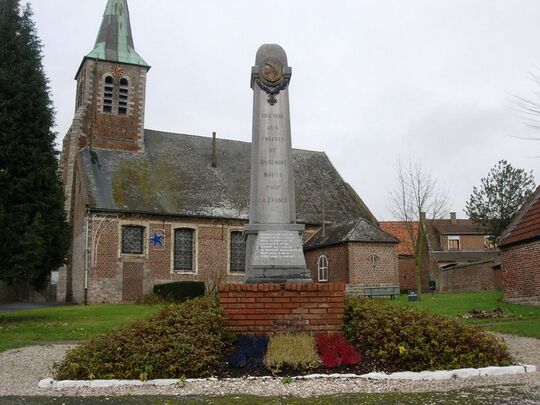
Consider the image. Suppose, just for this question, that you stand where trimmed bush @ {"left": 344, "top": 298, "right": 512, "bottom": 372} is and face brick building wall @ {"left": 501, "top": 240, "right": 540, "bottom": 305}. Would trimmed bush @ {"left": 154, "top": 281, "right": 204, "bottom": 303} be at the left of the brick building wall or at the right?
left

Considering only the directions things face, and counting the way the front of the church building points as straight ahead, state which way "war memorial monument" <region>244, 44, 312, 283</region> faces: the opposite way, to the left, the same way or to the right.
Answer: to the left

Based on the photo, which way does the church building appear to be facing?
to the viewer's left

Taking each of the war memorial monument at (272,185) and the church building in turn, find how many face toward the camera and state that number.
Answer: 1

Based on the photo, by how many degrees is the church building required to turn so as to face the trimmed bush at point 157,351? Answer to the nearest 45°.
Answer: approximately 90° to its left

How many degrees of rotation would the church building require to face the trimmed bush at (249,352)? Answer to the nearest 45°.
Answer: approximately 90° to its left

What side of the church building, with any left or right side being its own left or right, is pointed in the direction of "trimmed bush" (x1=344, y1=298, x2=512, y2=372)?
left
